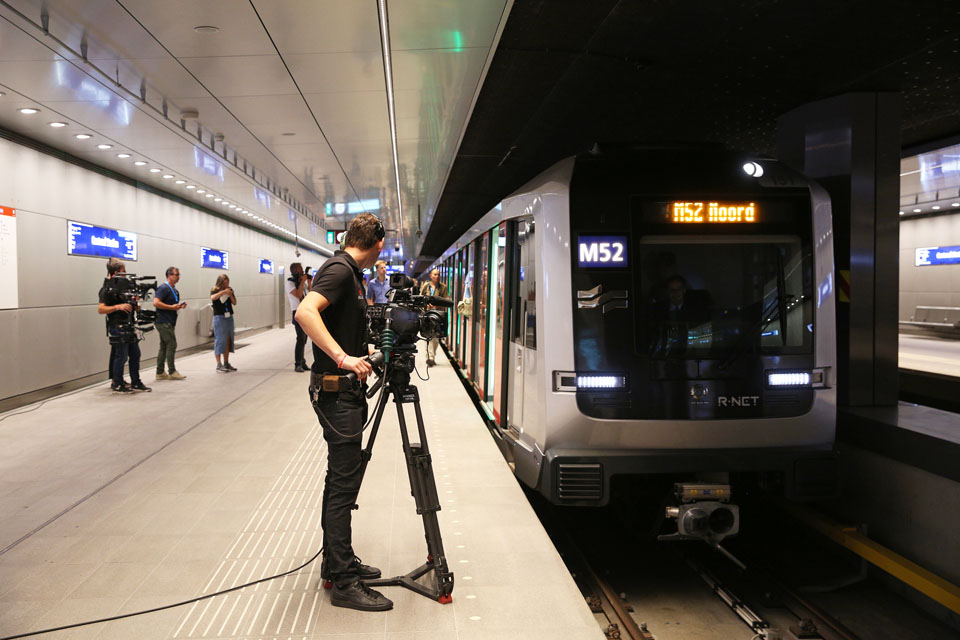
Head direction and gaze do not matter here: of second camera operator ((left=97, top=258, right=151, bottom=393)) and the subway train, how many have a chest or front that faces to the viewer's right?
1

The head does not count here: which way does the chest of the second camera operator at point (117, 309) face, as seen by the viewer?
to the viewer's right

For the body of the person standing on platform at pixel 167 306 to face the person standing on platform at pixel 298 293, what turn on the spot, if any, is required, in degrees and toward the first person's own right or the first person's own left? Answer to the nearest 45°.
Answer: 0° — they already face them

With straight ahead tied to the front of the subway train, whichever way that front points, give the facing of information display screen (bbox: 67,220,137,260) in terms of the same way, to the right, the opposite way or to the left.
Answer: to the left

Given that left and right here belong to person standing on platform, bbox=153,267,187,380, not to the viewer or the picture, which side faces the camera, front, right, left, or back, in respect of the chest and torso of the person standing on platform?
right

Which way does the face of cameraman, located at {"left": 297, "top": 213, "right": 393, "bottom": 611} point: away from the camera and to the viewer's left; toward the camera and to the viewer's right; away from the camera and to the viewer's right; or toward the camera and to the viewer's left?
away from the camera and to the viewer's right

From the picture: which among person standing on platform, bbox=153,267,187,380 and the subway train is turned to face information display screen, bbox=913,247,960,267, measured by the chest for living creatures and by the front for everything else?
the person standing on platform

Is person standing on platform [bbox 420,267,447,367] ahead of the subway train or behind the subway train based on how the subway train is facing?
behind

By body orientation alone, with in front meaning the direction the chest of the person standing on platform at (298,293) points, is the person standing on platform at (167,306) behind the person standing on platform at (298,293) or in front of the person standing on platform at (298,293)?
behind
